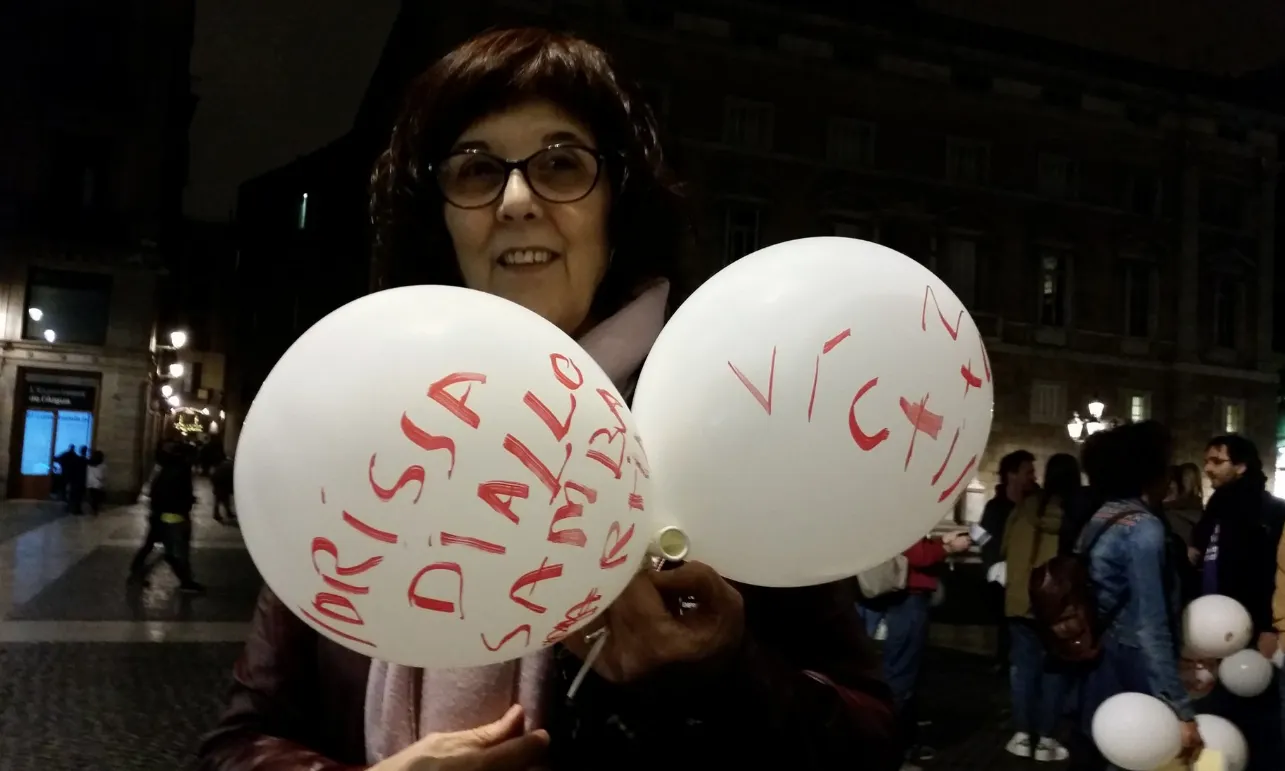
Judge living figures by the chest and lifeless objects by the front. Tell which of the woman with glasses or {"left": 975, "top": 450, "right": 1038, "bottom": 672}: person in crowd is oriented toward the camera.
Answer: the woman with glasses

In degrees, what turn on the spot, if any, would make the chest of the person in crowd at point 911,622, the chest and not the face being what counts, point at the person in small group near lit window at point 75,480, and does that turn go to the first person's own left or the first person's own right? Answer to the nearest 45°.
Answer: approximately 135° to the first person's own left

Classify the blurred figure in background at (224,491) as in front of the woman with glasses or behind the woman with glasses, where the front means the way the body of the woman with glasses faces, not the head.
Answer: behind

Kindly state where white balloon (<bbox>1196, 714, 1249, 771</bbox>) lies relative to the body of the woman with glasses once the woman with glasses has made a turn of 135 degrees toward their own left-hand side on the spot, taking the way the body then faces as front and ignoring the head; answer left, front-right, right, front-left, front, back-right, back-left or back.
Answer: front

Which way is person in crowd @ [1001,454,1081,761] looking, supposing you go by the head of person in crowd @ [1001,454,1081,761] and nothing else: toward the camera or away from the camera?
away from the camera

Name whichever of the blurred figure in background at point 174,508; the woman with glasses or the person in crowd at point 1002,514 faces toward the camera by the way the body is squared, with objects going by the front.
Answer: the woman with glasses

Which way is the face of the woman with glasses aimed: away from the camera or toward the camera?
toward the camera

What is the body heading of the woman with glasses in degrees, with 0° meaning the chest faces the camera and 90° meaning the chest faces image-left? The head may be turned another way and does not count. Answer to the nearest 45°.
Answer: approximately 0°

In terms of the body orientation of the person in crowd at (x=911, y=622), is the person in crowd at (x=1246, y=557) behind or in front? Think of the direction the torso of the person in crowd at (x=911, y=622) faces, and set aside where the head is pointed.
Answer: in front

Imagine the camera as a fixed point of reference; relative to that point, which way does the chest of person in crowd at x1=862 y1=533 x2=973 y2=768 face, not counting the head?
to the viewer's right

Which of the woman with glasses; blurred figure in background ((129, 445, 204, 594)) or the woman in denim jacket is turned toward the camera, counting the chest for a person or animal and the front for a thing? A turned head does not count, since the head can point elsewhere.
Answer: the woman with glasses
